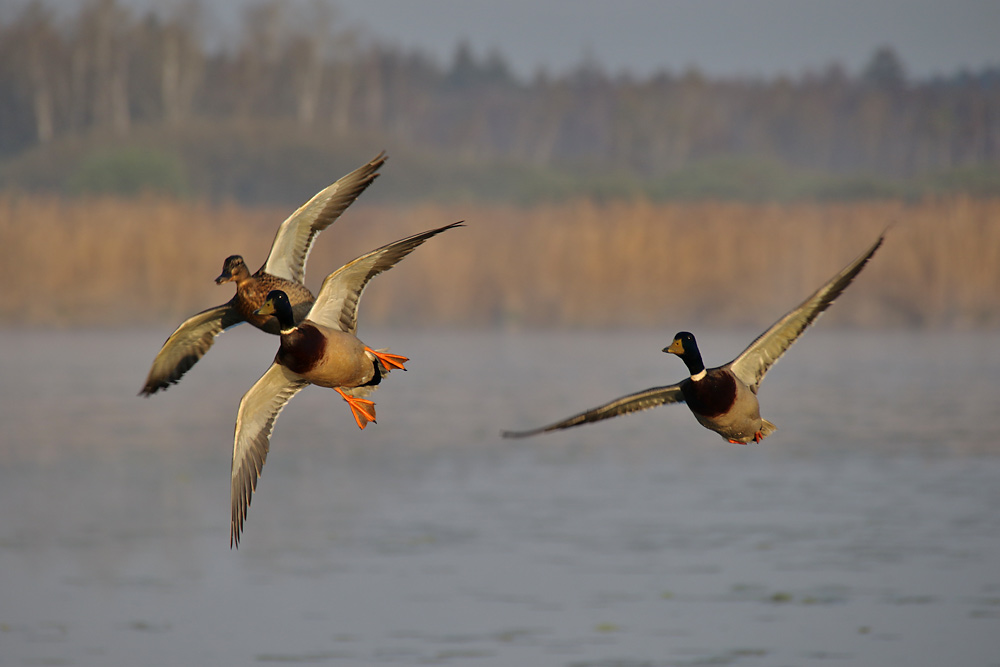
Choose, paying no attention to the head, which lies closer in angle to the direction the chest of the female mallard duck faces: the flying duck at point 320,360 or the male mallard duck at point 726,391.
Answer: the flying duck

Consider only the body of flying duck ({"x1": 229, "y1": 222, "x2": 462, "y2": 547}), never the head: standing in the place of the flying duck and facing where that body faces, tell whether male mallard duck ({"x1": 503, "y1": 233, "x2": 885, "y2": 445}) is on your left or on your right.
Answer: on your left

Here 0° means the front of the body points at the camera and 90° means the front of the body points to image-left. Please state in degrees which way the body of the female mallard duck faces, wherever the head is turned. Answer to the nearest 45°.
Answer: approximately 45°

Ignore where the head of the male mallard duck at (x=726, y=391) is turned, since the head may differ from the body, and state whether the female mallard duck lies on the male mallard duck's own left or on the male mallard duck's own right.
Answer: on the male mallard duck's own right

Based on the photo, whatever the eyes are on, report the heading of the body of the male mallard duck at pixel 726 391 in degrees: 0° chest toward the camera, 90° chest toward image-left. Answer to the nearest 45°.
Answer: approximately 45°

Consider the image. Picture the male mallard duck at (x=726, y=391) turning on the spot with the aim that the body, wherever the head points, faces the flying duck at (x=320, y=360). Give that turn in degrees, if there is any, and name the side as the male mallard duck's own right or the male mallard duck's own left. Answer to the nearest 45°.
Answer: approximately 45° to the male mallard duck's own right
